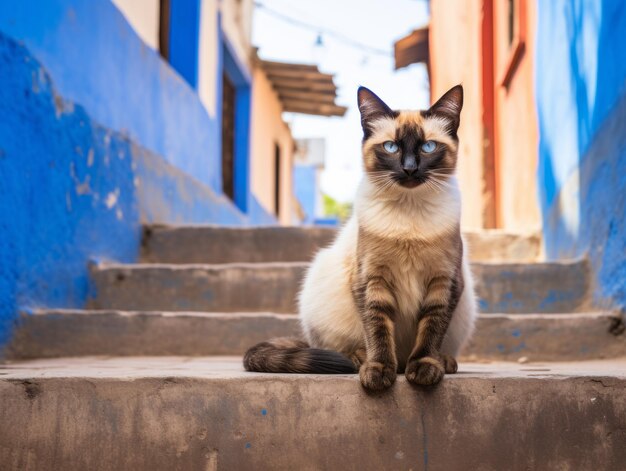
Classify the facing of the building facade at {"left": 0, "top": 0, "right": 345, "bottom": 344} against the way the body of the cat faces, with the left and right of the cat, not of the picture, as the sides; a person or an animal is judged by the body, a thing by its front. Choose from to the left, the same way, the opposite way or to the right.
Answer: to the left

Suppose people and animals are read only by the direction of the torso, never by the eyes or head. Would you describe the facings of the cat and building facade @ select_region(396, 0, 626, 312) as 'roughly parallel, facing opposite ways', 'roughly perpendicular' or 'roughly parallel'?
roughly perpendicular

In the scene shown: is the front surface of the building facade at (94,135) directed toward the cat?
no

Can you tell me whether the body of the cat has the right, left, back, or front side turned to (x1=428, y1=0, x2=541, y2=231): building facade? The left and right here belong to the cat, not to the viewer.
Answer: back

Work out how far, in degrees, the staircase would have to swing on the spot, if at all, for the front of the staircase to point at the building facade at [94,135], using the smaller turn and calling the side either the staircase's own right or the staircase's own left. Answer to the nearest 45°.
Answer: approximately 135° to the staircase's own right

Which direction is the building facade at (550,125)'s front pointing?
to the viewer's left

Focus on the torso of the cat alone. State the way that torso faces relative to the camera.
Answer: toward the camera

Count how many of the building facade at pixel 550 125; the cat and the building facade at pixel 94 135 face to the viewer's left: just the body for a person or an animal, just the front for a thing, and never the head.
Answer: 1

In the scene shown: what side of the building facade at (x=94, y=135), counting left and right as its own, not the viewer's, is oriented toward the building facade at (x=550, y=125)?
front

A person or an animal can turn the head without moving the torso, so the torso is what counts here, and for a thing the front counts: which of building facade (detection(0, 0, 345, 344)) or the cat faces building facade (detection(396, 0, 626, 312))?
building facade (detection(0, 0, 345, 344))

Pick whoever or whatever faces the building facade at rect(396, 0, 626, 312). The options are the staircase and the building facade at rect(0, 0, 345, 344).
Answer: the building facade at rect(0, 0, 345, 344)

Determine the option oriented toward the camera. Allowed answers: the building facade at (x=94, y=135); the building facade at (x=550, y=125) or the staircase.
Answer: the staircase

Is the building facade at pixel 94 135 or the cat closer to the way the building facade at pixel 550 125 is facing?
the building facade

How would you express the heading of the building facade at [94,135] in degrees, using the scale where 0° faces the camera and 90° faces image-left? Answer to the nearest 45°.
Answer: approximately 270°

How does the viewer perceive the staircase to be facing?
facing the viewer

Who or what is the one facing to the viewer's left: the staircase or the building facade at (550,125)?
the building facade

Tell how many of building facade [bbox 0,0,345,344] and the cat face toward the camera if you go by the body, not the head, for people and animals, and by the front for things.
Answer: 1
